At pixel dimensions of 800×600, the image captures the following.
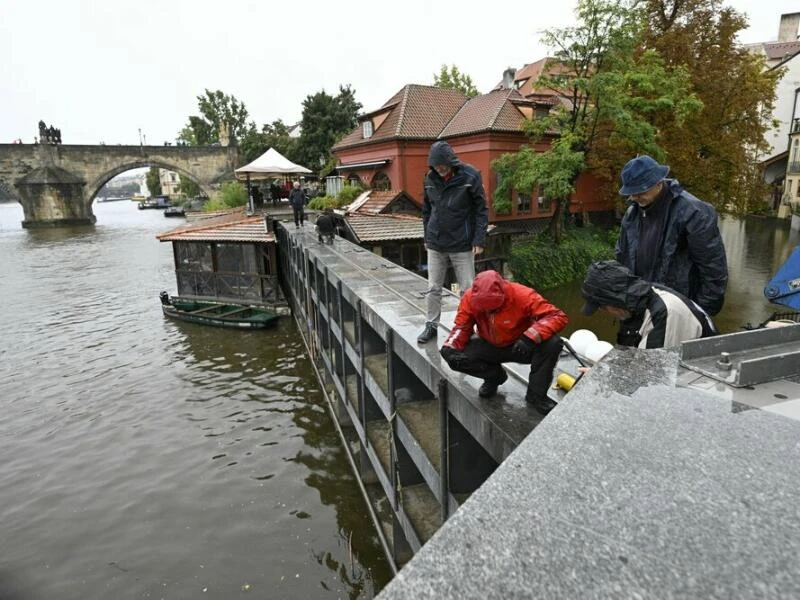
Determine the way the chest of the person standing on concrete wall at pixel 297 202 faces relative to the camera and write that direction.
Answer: toward the camera

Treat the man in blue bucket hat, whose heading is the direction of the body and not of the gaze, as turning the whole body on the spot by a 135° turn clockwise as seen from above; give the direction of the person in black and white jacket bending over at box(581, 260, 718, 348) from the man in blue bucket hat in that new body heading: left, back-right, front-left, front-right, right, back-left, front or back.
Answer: back

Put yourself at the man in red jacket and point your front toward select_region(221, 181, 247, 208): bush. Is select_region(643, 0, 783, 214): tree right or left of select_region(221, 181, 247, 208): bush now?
right

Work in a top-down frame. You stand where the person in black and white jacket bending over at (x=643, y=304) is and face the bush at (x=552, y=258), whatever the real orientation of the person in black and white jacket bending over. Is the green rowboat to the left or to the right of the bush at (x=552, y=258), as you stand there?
left

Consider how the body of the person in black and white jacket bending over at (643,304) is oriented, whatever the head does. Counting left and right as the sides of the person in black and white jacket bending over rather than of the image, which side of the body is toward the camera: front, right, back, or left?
left

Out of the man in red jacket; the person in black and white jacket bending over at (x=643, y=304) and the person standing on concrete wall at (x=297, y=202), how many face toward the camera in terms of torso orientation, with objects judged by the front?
2

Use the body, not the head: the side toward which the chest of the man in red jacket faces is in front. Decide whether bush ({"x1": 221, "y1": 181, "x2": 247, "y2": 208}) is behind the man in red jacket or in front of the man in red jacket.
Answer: behind

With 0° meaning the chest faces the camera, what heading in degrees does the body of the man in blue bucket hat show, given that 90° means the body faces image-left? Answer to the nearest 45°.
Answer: approximately 45°

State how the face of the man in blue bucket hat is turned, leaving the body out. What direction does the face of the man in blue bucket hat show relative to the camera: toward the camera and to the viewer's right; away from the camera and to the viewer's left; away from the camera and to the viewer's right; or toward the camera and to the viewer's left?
toward the camera and to the viewer's left

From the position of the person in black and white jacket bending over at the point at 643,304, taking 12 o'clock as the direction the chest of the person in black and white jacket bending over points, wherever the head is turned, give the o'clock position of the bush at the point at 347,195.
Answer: The bush is roughly at 2 o'clock from the person in black and white jacket bending over.

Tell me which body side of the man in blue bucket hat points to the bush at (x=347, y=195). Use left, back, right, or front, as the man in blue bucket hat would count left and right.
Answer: right

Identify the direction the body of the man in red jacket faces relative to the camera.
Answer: toward the camera
